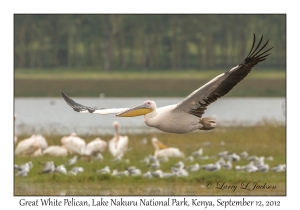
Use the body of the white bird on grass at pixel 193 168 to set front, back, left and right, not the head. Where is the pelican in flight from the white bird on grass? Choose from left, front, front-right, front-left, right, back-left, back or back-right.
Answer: right

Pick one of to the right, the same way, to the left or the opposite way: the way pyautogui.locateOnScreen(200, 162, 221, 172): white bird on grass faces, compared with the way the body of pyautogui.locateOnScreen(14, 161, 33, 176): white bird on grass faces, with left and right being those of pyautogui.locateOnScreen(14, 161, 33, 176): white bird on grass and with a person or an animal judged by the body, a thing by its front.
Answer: the same way

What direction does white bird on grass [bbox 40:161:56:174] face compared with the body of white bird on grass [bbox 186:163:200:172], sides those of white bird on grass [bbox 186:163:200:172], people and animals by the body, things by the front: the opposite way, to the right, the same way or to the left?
the same way

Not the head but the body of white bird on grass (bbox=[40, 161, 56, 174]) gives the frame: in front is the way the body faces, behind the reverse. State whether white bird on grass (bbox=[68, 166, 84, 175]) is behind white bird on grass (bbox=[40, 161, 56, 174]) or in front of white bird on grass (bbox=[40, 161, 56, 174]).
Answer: in front

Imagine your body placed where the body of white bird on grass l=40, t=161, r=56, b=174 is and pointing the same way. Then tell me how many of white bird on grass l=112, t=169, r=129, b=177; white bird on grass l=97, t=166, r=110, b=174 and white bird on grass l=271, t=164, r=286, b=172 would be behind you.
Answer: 0
